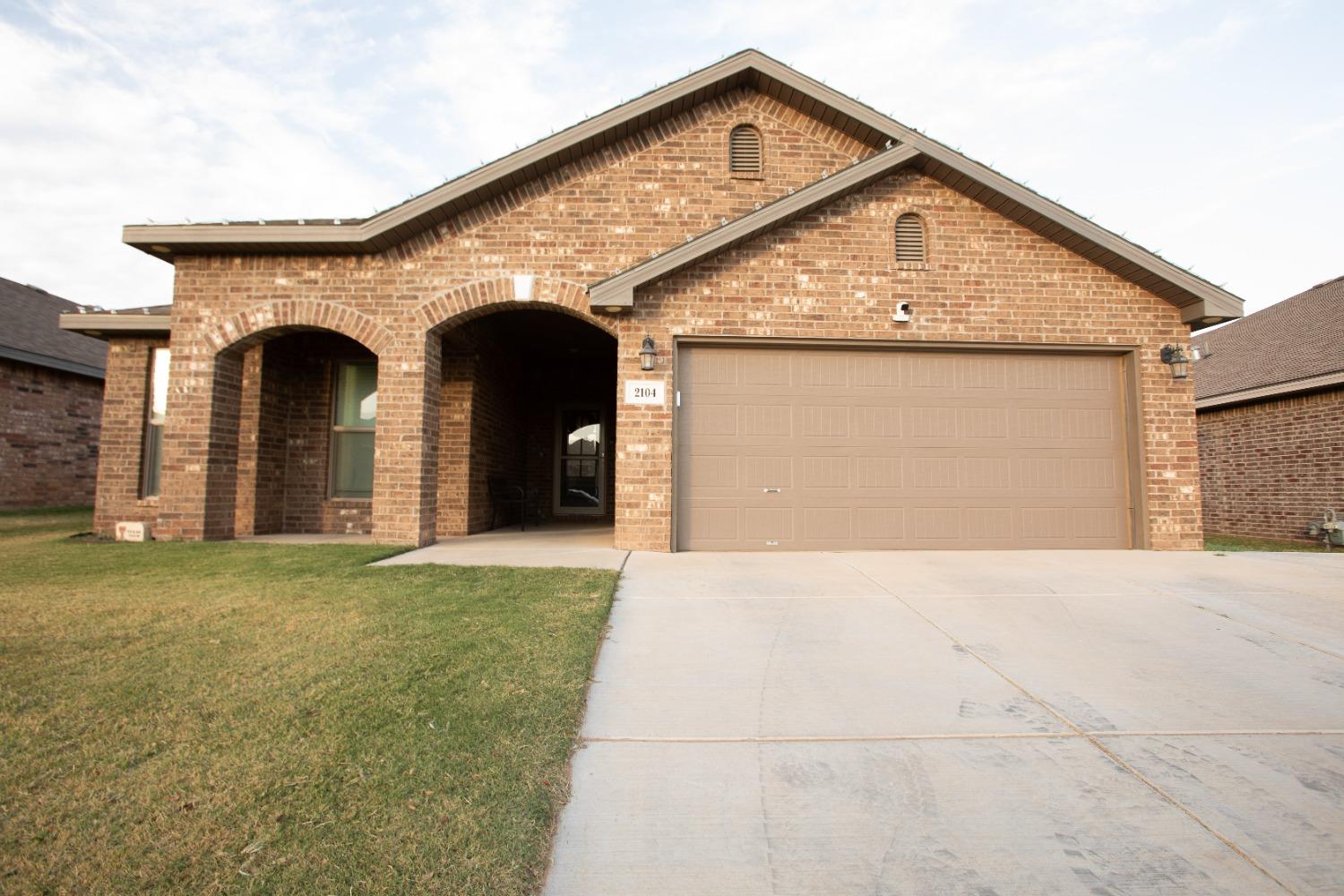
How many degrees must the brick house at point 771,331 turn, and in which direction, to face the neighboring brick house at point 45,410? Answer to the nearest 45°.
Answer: approximately 135° to its right

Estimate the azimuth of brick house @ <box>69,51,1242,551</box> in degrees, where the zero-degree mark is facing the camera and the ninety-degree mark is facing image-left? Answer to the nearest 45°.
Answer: approximately 0°
